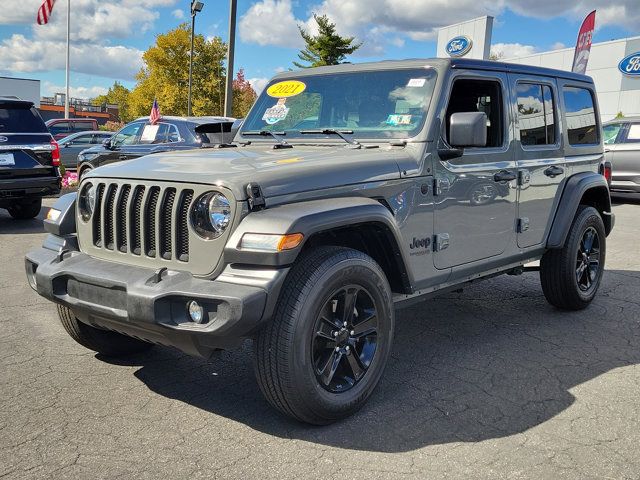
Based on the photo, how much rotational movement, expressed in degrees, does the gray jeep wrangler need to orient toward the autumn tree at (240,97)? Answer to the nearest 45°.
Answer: approximately 135° to its right

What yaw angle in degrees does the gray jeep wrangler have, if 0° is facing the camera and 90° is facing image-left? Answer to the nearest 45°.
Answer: approximately 45°

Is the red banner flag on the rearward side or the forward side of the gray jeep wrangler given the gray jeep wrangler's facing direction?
on the rearward side

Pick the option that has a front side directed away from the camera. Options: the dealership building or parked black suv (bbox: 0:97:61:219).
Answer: the parked black suv

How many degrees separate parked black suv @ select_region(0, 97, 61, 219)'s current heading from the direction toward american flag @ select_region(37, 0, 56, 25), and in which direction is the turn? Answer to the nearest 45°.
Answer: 0° — it already faces it

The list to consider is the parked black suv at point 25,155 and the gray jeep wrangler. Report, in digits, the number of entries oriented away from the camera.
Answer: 1

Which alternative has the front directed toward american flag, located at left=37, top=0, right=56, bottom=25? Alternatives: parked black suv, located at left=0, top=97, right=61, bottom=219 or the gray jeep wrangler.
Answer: the parked black suv

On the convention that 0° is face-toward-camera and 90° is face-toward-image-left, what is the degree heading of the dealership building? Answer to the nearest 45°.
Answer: approximately 45°

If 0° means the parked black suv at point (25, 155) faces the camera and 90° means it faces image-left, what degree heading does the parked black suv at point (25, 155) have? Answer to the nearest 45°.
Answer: approximately 180°

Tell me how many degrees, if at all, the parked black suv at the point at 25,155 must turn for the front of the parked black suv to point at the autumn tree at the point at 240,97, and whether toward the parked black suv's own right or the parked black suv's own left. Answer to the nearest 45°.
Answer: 0° — it already faces it

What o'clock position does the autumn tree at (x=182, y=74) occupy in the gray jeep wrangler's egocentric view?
The autumn tree is roughly at 4 o'clock from the gray jeep wrangler.
